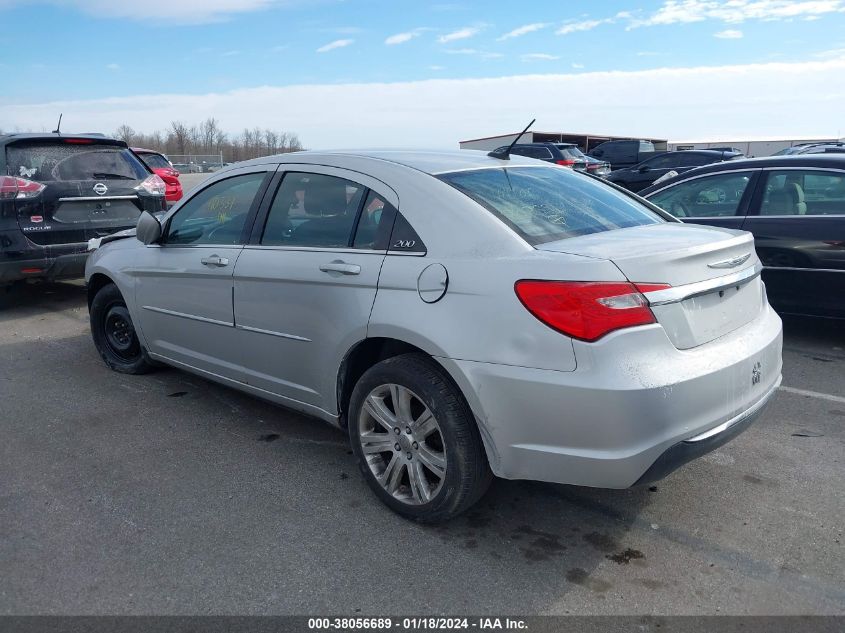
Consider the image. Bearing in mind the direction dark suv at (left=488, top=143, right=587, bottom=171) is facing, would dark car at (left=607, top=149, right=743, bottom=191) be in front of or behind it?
behind

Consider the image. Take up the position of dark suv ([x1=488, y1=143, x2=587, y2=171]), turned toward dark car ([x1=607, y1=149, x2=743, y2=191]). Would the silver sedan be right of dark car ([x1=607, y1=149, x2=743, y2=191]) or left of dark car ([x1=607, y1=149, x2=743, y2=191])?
right

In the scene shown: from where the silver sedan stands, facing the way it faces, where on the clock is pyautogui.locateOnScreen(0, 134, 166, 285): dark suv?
The dark suv is roughly at 12 o'clock from the silver sedan.

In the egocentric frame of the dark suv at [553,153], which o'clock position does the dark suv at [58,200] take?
the dark suv at [58,200] is roughly at 8 o'clock from the dark suv at [553,153].

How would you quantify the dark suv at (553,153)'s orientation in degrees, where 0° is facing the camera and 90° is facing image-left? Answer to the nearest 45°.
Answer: approximately 135°

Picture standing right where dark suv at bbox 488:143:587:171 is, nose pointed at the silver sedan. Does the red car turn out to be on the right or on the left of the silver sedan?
right

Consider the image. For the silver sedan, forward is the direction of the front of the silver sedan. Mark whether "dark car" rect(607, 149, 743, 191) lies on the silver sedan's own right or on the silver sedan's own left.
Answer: on the silver sedan's own right

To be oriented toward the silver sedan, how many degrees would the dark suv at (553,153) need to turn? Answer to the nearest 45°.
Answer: approximately 135° to its left

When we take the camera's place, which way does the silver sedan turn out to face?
facing away from the viewer and to the left of the viewer

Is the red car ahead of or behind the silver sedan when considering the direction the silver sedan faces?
ahead

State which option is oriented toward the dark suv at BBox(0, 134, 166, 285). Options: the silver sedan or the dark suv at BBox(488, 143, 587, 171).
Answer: the silver sedan

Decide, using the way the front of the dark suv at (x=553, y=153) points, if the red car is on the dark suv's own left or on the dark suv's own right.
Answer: on the dark suv's own left
